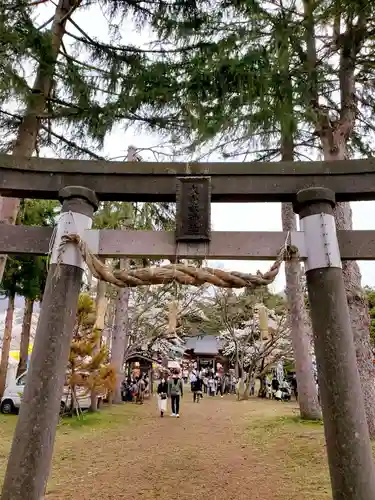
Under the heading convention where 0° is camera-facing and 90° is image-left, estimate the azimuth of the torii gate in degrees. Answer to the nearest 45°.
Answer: approximately 0°

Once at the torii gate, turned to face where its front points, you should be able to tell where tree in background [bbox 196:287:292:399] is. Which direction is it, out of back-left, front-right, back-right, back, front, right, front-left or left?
back

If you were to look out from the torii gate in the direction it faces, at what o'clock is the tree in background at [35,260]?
The tree in background is roughly at 5 o'clock from the torii gate.

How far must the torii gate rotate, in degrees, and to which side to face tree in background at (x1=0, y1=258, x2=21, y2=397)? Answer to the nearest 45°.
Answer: approximately 135° to its right

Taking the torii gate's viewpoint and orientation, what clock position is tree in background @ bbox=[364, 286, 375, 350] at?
The tree in background is roughly at 7 o'clock from the torii gate.
